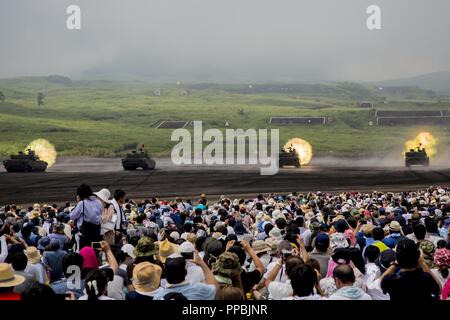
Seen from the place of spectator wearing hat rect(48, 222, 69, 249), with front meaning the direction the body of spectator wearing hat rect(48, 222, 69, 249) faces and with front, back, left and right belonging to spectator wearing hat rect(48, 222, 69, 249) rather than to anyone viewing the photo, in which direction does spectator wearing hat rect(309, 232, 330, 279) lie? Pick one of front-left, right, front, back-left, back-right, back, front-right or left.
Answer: back-right

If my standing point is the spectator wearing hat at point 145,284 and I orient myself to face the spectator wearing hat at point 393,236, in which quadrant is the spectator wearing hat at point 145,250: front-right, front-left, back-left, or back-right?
front-left

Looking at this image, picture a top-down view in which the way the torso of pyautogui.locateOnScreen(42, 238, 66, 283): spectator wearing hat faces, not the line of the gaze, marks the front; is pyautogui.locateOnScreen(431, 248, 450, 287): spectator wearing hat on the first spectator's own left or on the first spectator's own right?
on the first spectator's own right

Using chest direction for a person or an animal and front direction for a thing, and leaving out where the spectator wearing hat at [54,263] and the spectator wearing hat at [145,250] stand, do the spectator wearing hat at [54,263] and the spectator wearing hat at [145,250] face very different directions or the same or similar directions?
same or similar directions

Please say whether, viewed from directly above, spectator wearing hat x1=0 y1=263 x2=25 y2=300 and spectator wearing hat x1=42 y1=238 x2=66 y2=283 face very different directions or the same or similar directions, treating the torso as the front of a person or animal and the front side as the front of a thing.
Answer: same or similar directions

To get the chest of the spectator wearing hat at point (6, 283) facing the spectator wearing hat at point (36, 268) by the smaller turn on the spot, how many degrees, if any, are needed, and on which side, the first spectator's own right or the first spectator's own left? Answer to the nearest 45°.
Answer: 0° — they already face them

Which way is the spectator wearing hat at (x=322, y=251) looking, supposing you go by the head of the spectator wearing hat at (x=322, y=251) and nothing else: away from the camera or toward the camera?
away from the camera

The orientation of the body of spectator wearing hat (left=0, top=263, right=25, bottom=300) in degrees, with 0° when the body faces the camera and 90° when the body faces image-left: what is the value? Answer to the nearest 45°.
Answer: approximately 180°

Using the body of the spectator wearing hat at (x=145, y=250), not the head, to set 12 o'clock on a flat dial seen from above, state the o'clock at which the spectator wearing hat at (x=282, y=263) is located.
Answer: the spectator wearing hat at (x=282, y=263) is roughly at 3 o'clock from the spectator wearing hat at (x=145, y=250).

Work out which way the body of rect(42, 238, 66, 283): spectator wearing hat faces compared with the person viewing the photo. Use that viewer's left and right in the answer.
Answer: facing away from the viewer

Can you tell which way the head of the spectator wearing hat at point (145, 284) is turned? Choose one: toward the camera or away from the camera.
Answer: away from the camera

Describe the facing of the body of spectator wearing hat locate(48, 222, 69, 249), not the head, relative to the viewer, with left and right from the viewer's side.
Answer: facing away from the viewer

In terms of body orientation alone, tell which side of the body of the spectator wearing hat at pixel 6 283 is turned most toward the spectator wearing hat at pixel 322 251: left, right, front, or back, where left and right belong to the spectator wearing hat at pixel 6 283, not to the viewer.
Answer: right

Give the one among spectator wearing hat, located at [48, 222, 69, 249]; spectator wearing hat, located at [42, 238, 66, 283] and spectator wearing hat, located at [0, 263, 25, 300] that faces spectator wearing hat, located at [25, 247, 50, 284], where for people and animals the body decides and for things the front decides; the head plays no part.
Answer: spectator wearing hat, located at [0, 263, 25, 300]

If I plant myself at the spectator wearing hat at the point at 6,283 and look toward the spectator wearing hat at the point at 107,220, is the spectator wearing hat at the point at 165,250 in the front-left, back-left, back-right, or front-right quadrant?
front-right
